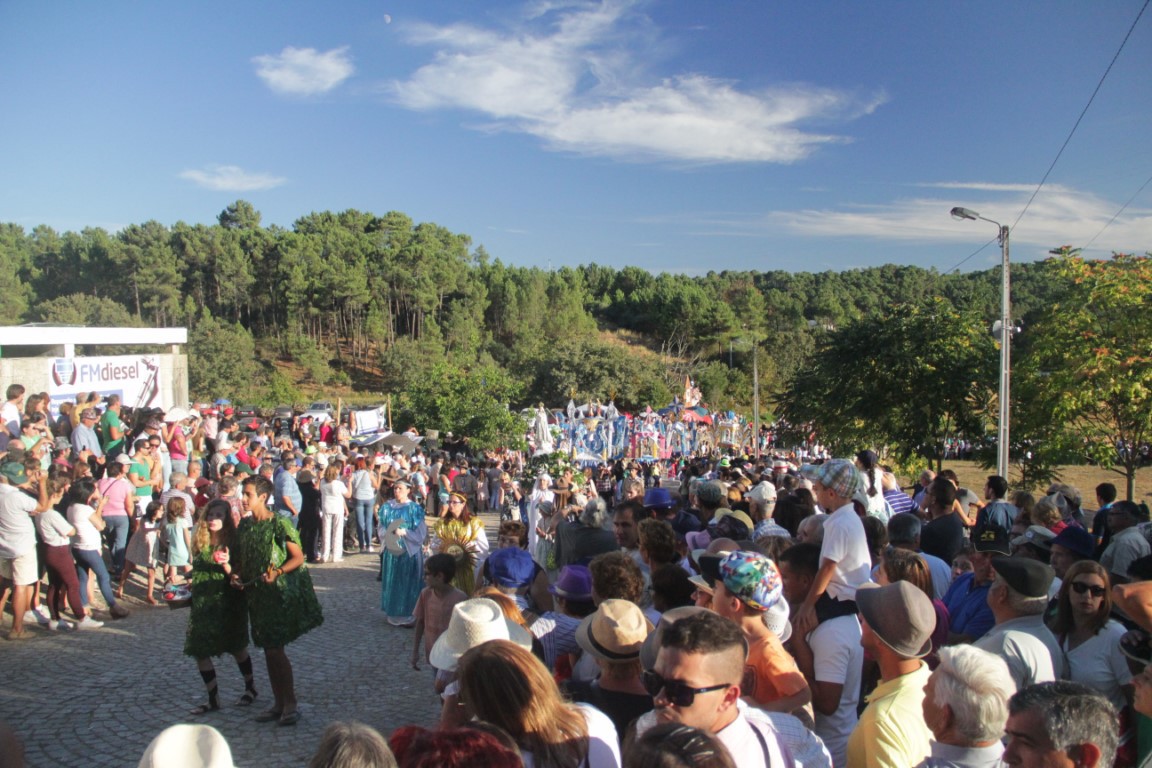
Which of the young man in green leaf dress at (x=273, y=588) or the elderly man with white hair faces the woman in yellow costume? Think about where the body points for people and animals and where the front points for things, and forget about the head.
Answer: the elderly man with white hair

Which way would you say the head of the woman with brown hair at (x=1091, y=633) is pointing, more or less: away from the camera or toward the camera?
toward the camera

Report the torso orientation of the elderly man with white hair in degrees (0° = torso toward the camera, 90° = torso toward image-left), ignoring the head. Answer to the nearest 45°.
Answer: approximately 135°

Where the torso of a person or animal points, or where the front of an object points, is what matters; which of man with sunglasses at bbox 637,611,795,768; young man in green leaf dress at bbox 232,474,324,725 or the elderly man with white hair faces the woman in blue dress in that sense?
the elderly man with white hair

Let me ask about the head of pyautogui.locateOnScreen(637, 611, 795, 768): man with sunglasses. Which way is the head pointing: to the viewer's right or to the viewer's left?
to the viewer's left

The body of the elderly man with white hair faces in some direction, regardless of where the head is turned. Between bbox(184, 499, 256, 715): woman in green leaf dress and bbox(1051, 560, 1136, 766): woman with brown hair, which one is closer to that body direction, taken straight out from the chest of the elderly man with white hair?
the woman in green leaf dress

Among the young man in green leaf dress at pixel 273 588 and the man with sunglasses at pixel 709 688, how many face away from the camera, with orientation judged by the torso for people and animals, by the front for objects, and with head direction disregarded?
0

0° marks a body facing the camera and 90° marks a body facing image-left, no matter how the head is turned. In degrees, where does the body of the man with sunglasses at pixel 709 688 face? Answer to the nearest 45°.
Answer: approximately 45°

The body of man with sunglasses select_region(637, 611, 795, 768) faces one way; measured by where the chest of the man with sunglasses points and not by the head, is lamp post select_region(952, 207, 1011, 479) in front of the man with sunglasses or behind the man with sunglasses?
behind

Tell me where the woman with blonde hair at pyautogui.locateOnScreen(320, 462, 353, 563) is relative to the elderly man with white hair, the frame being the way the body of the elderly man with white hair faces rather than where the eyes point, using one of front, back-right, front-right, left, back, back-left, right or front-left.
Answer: front

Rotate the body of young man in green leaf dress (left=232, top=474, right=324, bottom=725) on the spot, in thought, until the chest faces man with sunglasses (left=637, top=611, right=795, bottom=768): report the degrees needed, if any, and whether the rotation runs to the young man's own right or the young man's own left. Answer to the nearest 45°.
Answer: approximately 45° to the young man's own left

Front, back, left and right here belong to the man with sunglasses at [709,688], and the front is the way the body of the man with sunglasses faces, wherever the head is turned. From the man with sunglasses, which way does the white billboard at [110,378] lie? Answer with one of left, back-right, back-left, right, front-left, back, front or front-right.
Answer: right

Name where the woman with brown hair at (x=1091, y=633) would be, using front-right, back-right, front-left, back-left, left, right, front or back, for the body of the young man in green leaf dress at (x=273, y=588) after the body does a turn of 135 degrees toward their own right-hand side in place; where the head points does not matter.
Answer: back-right
